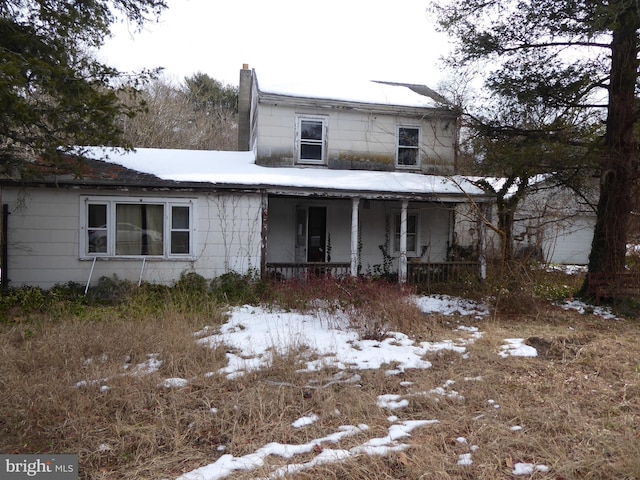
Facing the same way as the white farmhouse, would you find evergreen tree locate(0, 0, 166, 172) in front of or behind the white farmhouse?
in front

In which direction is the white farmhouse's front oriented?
toward the camera
